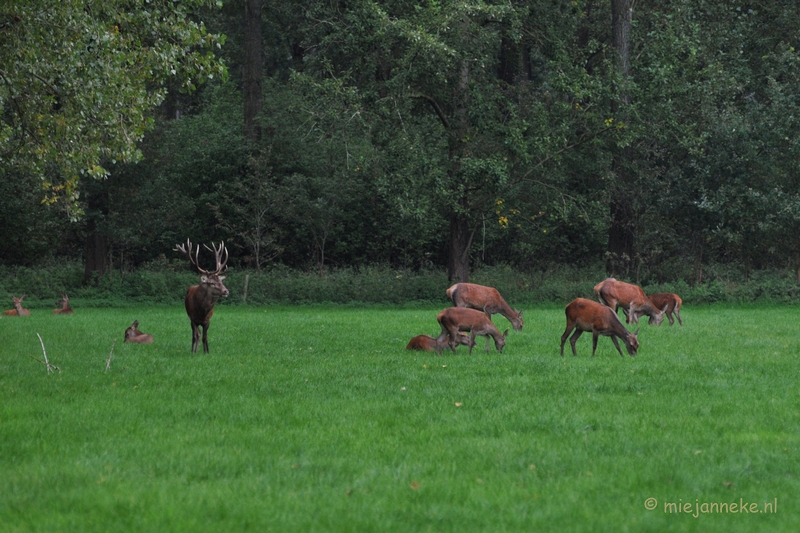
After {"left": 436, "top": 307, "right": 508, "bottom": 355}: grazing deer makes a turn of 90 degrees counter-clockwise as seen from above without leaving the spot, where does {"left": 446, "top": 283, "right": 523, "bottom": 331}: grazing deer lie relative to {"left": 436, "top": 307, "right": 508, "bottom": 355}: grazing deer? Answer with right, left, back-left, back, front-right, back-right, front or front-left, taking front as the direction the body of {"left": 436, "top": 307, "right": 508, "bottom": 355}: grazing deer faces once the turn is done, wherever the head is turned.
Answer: front

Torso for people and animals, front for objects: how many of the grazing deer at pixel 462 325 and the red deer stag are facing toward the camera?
1

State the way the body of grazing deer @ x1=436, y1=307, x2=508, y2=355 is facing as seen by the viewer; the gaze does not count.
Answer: to the viewer's right

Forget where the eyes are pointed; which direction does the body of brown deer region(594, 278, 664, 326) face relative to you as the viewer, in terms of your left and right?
facing to the right of the viewer

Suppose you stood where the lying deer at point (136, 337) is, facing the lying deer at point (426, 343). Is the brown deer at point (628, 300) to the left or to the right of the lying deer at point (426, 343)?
left

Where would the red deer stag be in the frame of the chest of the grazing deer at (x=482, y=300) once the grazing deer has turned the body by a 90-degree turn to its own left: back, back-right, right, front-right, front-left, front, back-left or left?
back-left

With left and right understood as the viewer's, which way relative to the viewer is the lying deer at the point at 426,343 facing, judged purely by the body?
facing to the right of the viewer

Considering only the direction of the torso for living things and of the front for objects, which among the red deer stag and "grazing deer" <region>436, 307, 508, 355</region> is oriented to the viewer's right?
the grazing deer

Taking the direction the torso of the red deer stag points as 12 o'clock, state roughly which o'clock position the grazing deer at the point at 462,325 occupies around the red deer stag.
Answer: The grazing deer is roughly at 10 o'clock from the red deer stag.

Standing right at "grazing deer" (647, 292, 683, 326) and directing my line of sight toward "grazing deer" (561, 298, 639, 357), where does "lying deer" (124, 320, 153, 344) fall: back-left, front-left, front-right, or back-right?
front-right

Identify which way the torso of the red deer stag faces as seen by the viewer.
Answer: toward the camera

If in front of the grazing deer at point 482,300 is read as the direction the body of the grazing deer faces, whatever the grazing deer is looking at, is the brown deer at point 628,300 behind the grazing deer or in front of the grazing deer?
in front

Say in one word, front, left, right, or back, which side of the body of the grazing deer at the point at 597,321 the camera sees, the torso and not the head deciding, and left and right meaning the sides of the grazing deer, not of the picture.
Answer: right

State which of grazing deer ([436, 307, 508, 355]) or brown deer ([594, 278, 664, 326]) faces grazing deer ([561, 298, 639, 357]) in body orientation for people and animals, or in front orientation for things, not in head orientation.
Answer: grazing deer ([436, 307, 508, 355])

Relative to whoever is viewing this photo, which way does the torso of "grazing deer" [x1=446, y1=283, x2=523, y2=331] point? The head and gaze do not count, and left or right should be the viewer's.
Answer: facing to the right of the viewer

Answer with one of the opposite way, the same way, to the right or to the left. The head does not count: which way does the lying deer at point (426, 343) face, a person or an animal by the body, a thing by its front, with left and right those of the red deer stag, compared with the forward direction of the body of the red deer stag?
to the left

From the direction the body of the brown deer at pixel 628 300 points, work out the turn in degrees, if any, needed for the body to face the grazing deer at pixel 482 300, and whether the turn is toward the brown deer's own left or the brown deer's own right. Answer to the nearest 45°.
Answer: approximately 135° to the brown deer's own right

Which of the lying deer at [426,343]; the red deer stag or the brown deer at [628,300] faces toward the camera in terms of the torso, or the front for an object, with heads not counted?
the red deer stag
